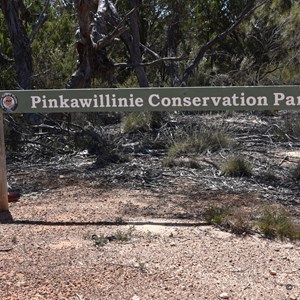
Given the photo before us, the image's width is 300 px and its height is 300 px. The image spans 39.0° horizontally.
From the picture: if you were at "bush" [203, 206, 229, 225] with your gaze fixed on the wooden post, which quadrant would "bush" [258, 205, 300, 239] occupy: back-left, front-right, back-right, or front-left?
back-left

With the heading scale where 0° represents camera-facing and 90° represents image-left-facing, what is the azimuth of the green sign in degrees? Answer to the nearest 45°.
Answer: approximately 0°

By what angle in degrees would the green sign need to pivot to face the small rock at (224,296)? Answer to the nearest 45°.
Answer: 0° — it already faces it

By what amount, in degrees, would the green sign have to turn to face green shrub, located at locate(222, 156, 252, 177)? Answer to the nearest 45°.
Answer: approximately 135° to its left
